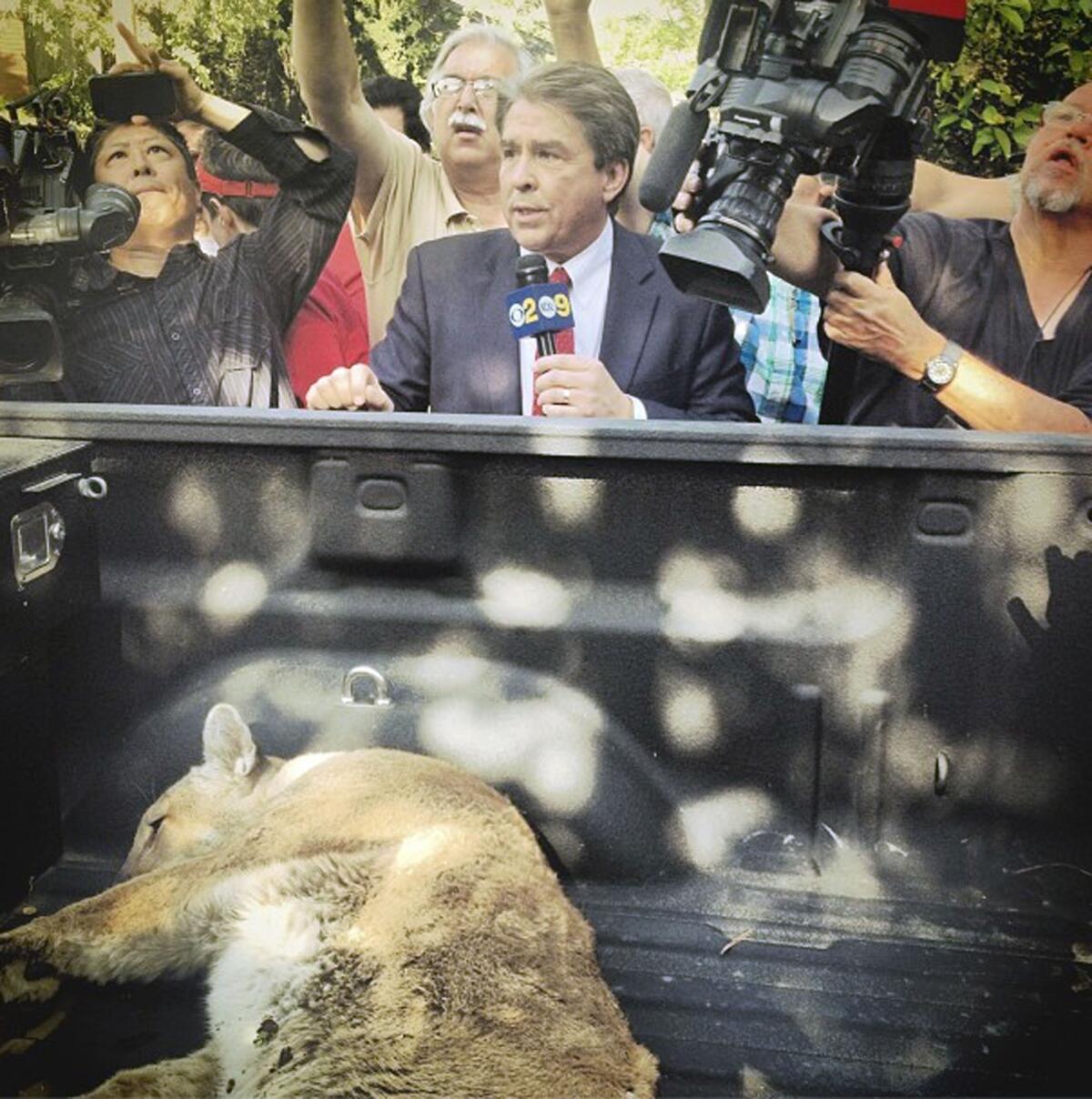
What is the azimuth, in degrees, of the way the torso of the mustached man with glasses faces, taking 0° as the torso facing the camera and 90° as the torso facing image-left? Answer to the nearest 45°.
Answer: approximately 0°

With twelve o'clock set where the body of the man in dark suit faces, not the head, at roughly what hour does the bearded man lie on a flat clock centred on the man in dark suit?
The bearded man is roughly at 8 o'clock from the man in dark suit.

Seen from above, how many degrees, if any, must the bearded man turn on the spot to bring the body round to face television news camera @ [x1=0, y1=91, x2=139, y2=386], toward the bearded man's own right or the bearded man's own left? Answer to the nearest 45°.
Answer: approximately 45° to the bearded man's own right

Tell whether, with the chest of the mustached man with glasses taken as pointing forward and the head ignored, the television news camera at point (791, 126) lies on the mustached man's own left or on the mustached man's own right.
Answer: on the mustached man's own left

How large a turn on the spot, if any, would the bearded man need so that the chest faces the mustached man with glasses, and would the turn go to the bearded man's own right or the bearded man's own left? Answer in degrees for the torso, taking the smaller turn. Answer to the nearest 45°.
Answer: approximately 45° to the bearded man's own right

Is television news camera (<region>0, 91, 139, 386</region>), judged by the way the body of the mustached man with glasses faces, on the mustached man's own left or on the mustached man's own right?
on the mustached man's own right

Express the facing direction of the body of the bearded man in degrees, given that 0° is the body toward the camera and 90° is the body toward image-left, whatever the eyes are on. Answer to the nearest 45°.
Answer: approximately 45°

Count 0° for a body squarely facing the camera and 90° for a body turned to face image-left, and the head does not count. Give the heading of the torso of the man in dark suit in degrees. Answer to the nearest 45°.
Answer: approximately 45°

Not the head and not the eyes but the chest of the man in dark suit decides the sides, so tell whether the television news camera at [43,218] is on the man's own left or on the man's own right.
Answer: on the man's own right
